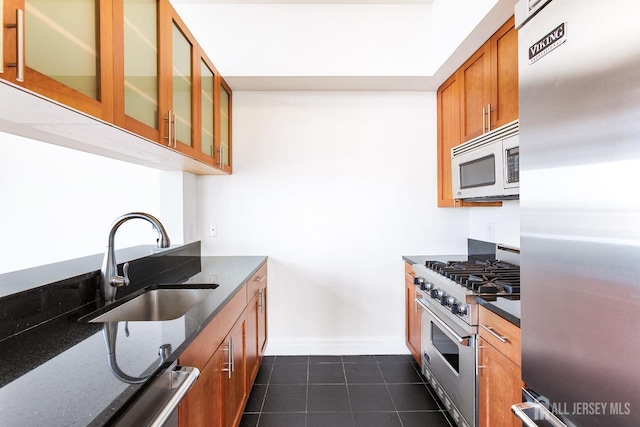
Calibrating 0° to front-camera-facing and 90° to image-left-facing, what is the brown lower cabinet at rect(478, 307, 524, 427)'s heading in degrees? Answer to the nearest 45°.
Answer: approximately 45°

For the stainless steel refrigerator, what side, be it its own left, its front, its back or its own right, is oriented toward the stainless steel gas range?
right

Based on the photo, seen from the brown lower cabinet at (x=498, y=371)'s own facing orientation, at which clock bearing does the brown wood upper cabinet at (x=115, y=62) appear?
The brown wood upper cabinet is roughly at 12 o'clock from the brown lower cabinet.

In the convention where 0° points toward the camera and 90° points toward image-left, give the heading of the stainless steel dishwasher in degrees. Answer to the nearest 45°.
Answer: approximately 315°

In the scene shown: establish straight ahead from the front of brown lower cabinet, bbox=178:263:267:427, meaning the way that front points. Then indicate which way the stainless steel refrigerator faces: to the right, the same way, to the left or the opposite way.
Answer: the opposite way

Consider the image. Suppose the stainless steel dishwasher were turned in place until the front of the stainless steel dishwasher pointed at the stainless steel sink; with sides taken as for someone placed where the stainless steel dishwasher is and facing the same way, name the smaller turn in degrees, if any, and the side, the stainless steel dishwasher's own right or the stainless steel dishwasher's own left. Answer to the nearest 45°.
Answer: approximately 135° to the stainless steel dishwasher's own left

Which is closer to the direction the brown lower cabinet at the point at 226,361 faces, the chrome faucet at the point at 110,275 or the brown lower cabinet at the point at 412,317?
the brown lower cabinet

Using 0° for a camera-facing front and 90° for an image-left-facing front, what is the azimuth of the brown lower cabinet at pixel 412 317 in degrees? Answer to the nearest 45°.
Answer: approximately 90°

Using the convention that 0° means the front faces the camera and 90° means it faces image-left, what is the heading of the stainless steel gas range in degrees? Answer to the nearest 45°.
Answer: approximately 45°

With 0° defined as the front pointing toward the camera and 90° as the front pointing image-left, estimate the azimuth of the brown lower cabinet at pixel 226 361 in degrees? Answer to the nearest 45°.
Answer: approximately 270°

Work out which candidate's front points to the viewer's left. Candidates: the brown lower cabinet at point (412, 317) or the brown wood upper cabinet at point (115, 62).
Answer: the brown lower cabinet
